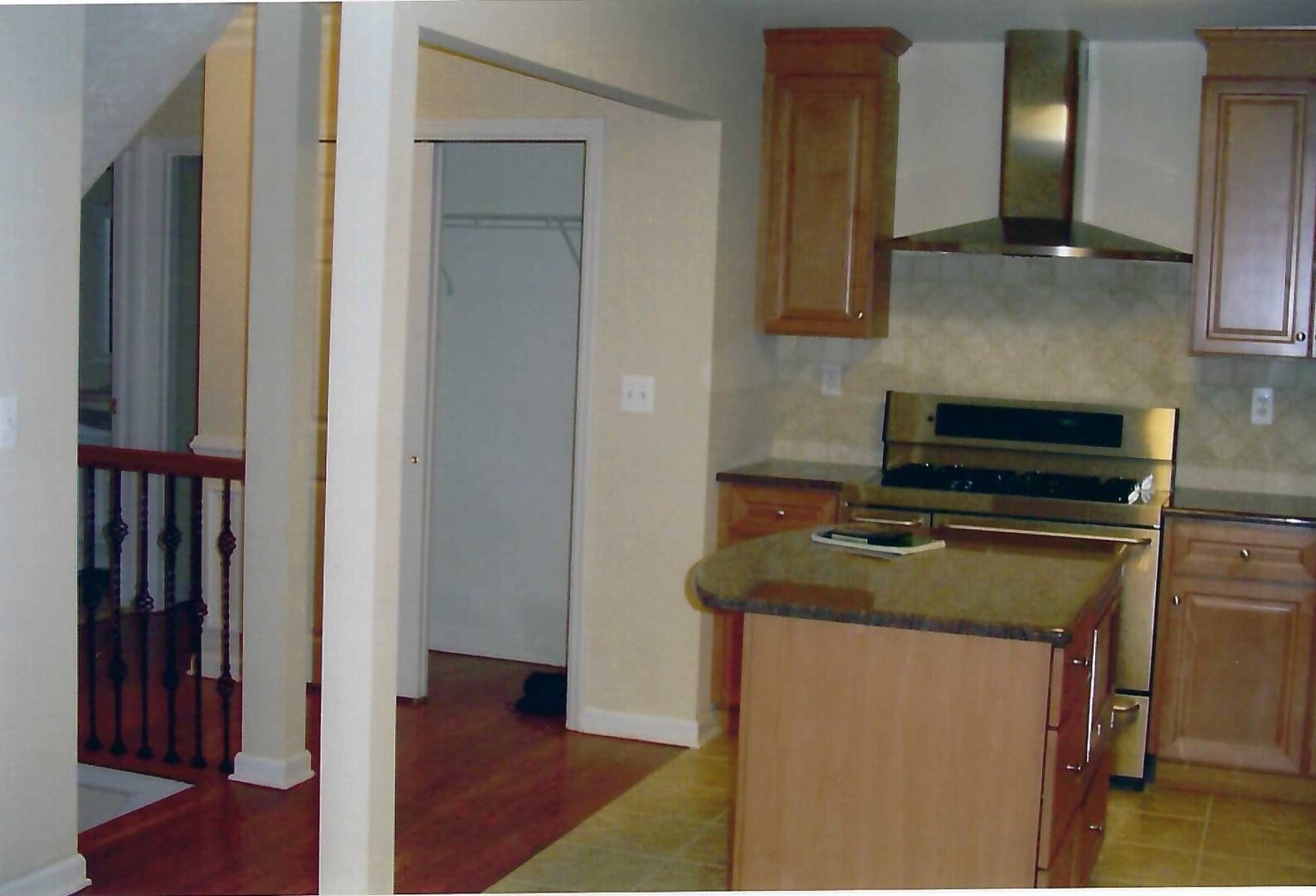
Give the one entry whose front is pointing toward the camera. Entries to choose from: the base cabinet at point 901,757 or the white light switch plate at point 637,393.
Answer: the white light switch plate

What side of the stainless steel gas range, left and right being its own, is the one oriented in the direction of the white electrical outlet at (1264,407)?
left

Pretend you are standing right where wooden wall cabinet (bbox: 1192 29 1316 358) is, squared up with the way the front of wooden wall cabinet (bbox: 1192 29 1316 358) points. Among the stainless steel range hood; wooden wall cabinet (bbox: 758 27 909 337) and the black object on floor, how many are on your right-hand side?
3

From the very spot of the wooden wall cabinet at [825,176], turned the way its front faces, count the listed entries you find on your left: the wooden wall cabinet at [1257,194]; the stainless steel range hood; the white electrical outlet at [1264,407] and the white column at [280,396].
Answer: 3

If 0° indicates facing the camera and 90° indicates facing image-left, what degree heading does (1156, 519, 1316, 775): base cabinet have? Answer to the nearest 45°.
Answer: approximately 0°

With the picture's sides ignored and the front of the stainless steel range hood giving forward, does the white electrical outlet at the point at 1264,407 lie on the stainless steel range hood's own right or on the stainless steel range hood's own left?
on the stainless steel range hood's own left

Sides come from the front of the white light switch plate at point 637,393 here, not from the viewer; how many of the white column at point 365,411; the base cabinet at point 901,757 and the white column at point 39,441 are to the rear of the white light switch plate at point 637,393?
0

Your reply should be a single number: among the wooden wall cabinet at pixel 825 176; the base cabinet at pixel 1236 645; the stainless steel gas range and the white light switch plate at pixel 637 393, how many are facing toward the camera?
4

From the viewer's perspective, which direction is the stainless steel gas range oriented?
toward the camera

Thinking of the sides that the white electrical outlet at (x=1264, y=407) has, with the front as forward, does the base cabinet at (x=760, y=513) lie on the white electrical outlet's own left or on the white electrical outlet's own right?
on the white electrical outlet's own right

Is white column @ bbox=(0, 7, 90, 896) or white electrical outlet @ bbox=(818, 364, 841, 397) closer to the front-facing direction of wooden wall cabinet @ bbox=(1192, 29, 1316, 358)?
the white column

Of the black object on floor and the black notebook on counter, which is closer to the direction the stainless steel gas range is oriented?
the black notebook on counter

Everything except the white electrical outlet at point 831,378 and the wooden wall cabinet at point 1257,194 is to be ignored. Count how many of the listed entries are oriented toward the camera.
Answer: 2

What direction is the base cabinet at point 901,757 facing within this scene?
to the viewer's right

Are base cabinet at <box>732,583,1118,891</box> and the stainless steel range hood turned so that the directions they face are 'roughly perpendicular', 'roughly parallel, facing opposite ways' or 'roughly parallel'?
roughly perpendicular

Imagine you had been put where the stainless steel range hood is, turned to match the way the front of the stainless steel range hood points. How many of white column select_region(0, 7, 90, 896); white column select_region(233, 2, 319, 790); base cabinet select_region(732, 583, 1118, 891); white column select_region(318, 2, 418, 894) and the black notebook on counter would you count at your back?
0

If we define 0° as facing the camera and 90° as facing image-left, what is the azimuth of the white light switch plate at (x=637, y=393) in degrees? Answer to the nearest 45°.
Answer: approximately 0°

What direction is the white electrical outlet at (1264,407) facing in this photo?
toward the camera
